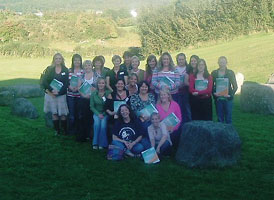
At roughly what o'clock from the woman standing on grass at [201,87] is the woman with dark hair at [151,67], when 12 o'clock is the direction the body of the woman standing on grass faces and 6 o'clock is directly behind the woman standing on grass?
The woman with dark hair is roughly at 3 o'clock from the woman standing on grass.

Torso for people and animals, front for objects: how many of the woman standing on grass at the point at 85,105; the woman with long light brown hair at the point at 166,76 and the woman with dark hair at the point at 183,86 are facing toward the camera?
3

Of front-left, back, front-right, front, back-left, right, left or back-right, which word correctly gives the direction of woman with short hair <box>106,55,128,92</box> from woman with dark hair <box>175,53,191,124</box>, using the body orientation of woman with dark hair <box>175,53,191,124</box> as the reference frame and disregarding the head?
right

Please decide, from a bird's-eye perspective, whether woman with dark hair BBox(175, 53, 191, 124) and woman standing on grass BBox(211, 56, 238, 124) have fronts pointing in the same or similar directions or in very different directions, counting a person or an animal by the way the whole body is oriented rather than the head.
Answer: same or similar directions

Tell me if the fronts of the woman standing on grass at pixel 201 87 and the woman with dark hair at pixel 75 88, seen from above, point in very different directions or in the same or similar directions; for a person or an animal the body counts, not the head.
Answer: same or similar directions

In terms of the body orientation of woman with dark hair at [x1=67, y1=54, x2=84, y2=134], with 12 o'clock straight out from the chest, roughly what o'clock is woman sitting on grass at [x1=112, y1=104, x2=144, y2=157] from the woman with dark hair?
The woman sitting on grass is roughly at 11 o'clock from the woman with dark hair.

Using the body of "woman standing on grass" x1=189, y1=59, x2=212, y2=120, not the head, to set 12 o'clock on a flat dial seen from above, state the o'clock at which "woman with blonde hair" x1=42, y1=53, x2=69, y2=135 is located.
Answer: The woman with blonde hair is roughly at 3 o'clock from the woman standing on grass.

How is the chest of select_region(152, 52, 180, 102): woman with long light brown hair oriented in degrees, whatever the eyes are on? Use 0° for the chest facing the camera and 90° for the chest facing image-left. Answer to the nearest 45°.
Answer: approximately 0°

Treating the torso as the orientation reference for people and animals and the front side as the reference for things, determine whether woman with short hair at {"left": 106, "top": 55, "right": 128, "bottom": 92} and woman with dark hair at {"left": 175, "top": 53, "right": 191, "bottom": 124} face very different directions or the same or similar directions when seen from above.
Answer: same or similar directions

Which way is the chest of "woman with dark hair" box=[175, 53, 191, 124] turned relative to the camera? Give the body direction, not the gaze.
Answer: toward the camera

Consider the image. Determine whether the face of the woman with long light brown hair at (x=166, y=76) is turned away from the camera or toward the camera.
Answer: toward the camera

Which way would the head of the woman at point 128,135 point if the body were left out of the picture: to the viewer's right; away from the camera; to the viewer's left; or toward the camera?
toward the camera

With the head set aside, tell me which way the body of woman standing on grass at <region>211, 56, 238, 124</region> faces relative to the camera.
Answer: toward the camera
